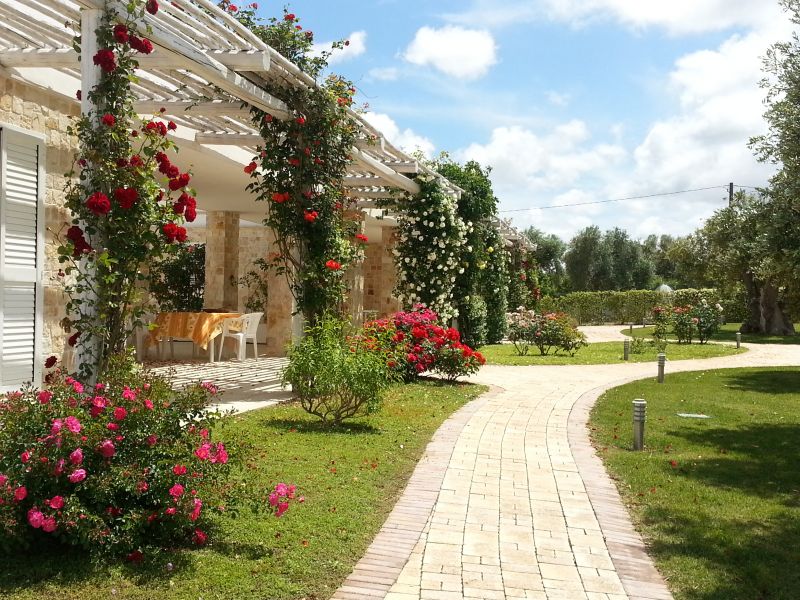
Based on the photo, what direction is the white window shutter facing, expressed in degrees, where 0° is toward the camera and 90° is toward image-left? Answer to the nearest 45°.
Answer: approximately 315°

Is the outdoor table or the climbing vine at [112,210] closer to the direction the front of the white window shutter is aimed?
the climbing vine

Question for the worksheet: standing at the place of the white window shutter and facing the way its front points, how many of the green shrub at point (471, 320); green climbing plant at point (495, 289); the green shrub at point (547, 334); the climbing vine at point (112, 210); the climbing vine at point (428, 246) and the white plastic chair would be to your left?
5

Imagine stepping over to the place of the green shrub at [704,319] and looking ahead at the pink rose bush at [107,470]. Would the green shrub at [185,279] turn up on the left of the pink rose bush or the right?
right

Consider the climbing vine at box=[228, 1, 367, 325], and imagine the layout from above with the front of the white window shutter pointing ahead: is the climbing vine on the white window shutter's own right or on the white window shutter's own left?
on the white window shutter's own left

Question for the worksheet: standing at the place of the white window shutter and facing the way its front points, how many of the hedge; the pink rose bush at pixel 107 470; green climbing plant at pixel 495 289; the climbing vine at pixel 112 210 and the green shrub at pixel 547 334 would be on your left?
3

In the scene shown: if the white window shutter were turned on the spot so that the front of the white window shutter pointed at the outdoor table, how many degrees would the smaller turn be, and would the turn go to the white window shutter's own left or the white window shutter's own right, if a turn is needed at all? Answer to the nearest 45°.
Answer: approximately 90° to the white window shutter's own left

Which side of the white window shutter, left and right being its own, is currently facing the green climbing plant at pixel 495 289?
left

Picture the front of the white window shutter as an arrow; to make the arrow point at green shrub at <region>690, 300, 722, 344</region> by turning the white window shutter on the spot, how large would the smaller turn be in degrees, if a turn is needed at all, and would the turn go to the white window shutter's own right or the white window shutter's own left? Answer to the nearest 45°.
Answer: approximately 90° to the white window shutter's own left

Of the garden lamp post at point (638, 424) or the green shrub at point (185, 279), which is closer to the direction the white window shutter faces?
the garden lamp post

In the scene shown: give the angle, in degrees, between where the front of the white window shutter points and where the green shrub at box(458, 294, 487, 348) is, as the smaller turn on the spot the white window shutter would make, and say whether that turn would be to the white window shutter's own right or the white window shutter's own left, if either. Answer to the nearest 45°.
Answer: approximately 90° to the white window shutter's own left

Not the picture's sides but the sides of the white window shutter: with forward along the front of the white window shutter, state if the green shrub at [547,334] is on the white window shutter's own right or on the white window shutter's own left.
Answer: on the white window shutter's own left
